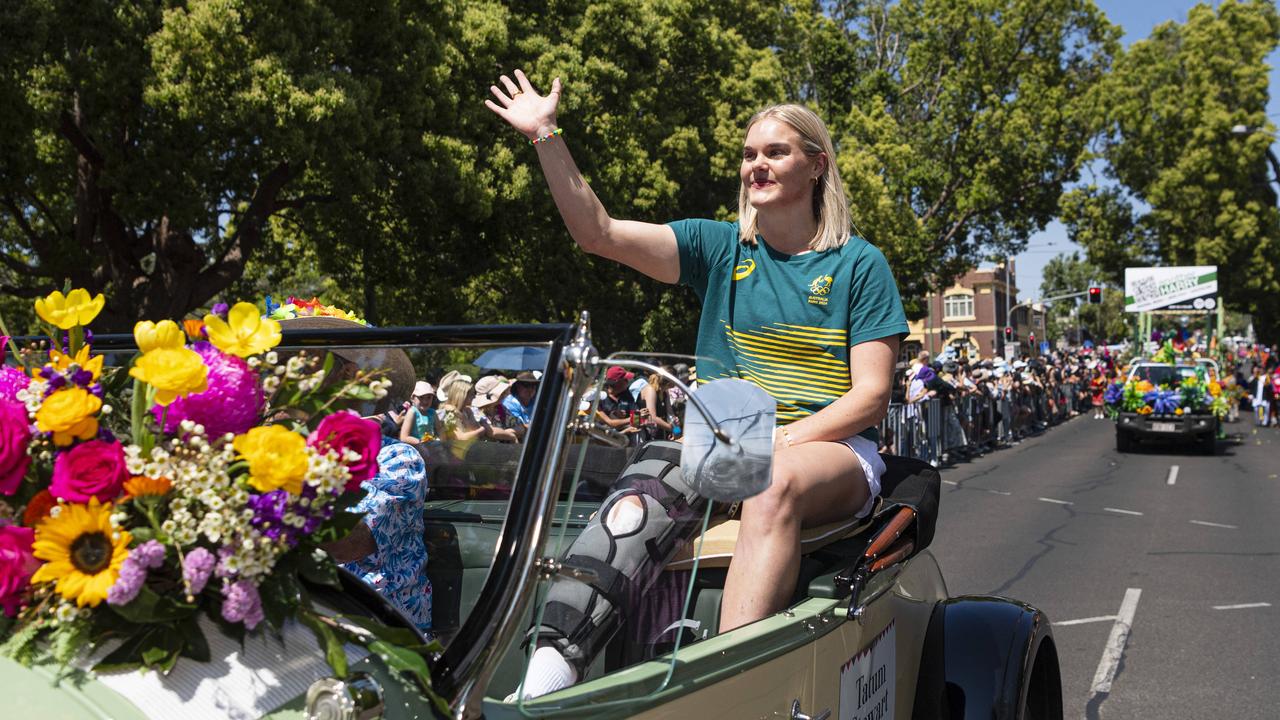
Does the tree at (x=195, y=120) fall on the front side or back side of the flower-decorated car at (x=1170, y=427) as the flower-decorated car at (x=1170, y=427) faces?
on the front side

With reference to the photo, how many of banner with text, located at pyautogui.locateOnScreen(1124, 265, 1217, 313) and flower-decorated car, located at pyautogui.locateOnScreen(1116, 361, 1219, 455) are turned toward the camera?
2

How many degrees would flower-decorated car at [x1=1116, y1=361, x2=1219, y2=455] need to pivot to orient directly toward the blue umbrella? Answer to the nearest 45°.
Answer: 0° — it already faces it

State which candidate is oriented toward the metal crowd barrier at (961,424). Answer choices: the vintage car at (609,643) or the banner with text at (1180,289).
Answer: the banner with text

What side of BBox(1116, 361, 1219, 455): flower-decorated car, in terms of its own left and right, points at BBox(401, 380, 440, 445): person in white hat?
front

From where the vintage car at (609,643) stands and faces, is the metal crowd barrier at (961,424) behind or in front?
behind

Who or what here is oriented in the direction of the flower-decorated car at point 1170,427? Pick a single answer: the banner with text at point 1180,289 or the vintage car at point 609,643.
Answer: the banner with text

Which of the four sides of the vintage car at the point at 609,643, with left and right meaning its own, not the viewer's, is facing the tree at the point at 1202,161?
back

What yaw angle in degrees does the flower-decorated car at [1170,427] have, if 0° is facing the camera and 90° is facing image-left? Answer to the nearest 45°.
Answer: approximately 0°

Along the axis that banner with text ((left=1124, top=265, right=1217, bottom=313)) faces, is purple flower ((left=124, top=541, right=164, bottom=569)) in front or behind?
in front
